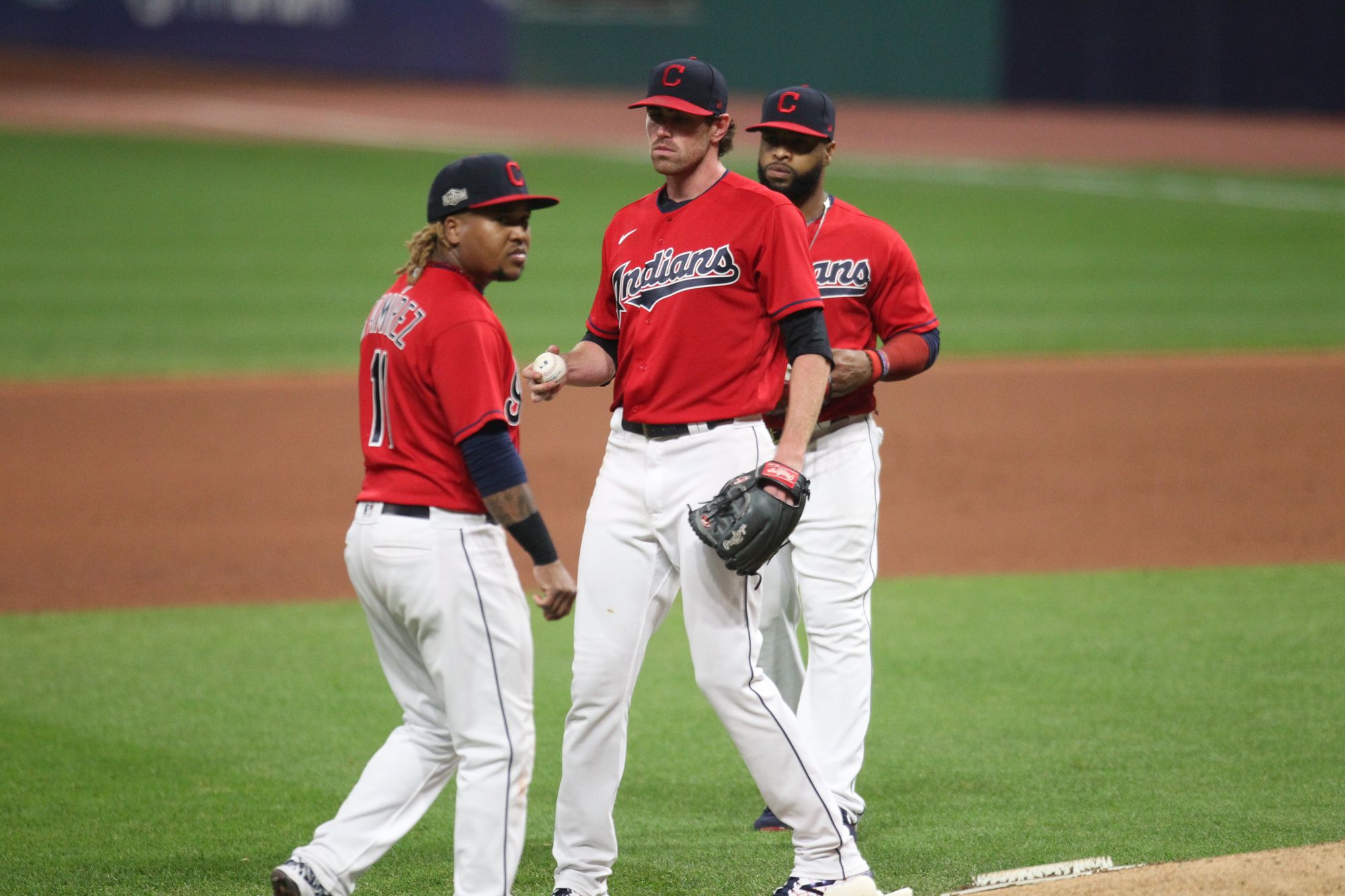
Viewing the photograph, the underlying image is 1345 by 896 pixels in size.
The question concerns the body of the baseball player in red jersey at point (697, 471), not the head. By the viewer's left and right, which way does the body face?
facing the viewer and to the left of the viewer

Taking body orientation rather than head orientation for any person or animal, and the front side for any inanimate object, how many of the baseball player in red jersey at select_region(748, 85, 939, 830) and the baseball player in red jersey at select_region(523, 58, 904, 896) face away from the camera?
0

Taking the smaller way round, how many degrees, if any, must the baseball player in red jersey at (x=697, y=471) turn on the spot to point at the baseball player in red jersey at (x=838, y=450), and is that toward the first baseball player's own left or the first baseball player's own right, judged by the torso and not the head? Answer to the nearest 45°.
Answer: approximately 180°

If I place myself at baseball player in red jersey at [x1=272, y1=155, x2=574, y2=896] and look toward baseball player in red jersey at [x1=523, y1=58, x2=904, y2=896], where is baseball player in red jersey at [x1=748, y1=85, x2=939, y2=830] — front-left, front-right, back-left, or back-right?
front-left

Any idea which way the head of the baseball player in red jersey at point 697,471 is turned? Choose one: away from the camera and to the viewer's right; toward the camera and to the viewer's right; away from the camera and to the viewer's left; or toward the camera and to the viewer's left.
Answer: toward the camera and to the viewer's left

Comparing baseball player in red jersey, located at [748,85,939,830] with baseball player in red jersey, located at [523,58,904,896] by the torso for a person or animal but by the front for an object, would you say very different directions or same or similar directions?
same or similar directions

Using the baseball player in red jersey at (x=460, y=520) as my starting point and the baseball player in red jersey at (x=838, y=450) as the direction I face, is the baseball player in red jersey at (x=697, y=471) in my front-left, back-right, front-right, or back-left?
front-right

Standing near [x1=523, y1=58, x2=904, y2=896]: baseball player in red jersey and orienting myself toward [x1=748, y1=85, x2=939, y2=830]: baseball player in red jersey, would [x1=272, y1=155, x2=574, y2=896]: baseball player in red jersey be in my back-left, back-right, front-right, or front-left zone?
back-left

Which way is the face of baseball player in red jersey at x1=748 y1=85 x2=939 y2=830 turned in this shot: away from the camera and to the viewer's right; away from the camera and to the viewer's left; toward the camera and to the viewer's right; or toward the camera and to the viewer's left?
toward the camera and to the viewer's left

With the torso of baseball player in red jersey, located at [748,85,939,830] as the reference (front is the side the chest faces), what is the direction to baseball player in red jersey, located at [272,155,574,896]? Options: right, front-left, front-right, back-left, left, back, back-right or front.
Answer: front
